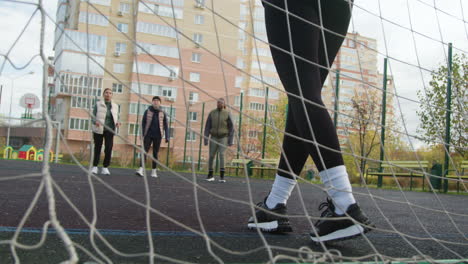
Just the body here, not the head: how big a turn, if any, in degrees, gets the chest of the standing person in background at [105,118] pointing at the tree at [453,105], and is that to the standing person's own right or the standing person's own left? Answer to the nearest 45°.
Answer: approximately 90° to the standing person's own left

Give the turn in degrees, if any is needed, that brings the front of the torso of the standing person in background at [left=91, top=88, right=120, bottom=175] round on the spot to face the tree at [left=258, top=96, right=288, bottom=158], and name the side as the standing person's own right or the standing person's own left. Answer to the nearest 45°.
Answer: approximately 135° to the standing person's own left

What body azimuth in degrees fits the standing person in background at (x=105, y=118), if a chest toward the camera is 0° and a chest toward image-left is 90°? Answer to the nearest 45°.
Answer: approximately 0°

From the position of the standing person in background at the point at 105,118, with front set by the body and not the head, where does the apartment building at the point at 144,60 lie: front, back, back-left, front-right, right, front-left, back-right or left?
back
